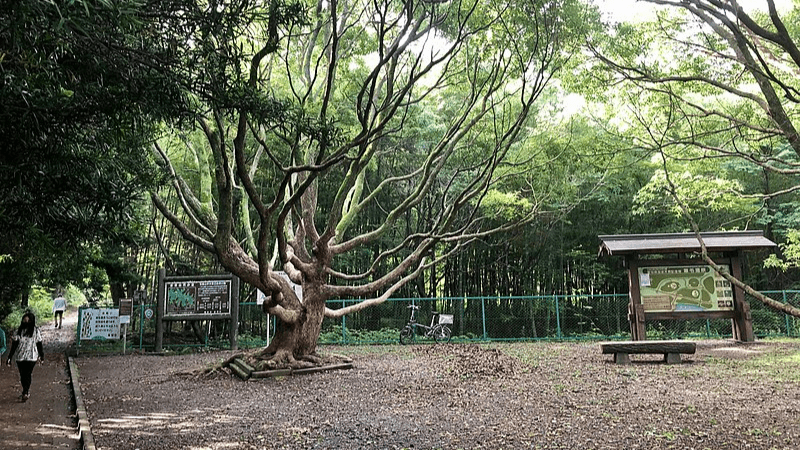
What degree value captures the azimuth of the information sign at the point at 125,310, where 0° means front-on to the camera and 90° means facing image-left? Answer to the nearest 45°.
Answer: approximately 0°

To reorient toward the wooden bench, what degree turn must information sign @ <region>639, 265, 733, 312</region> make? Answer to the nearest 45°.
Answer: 0° — it already faces it

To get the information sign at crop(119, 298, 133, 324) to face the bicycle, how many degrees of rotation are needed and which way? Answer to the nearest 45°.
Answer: approximately 90° to its left

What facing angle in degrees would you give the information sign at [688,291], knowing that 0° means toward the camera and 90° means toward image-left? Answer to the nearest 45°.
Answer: approximately 0°

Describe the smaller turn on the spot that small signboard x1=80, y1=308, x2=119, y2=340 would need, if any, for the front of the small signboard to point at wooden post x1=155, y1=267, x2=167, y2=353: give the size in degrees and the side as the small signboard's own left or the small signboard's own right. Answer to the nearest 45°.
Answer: approximately 90° to the small signboard's own left

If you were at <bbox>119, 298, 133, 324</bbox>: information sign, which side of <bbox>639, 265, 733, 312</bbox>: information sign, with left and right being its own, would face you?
right
